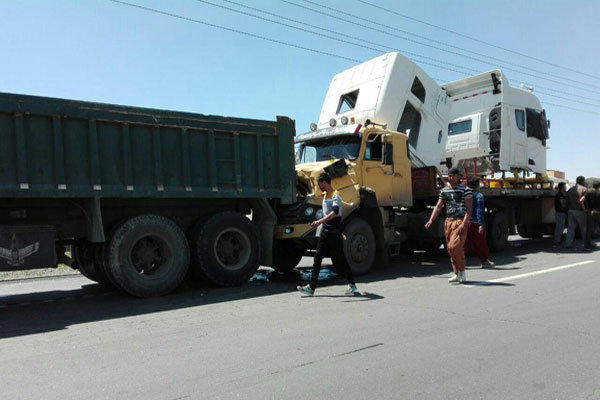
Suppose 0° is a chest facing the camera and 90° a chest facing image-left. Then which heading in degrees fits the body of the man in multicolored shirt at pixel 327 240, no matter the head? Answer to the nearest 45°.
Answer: approximately 90°

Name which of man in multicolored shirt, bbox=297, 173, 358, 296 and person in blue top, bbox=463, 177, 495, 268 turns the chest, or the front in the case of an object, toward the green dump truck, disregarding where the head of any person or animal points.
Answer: the man in multicolored shirt

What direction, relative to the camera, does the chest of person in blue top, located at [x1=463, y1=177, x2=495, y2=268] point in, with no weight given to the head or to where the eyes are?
to the viewer's right

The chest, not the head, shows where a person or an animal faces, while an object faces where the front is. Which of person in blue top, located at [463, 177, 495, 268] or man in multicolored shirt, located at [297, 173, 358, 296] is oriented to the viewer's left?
the man in multicolored shirt

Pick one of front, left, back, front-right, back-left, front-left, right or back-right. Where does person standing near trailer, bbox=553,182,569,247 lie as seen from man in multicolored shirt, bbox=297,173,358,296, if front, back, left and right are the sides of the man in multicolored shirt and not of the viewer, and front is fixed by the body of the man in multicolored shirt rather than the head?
back-right

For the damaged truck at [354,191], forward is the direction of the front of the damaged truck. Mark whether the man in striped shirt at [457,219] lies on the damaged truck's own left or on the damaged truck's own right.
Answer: on the damaged truck's own left

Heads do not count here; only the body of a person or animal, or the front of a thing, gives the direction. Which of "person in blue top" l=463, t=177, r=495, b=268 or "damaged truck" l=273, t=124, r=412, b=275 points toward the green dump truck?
the damaged truck

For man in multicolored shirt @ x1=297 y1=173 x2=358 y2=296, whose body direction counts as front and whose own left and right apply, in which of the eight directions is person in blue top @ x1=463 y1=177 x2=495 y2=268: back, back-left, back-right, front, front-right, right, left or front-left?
back-right
